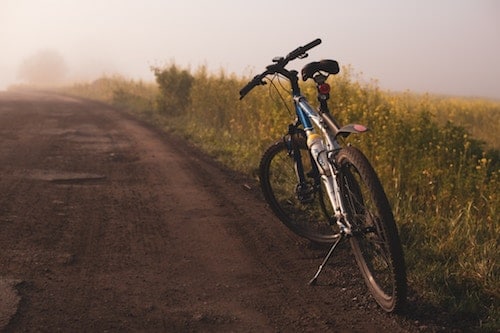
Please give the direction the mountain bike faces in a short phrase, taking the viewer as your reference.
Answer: facing away from the viewer and to the left of the viewer
